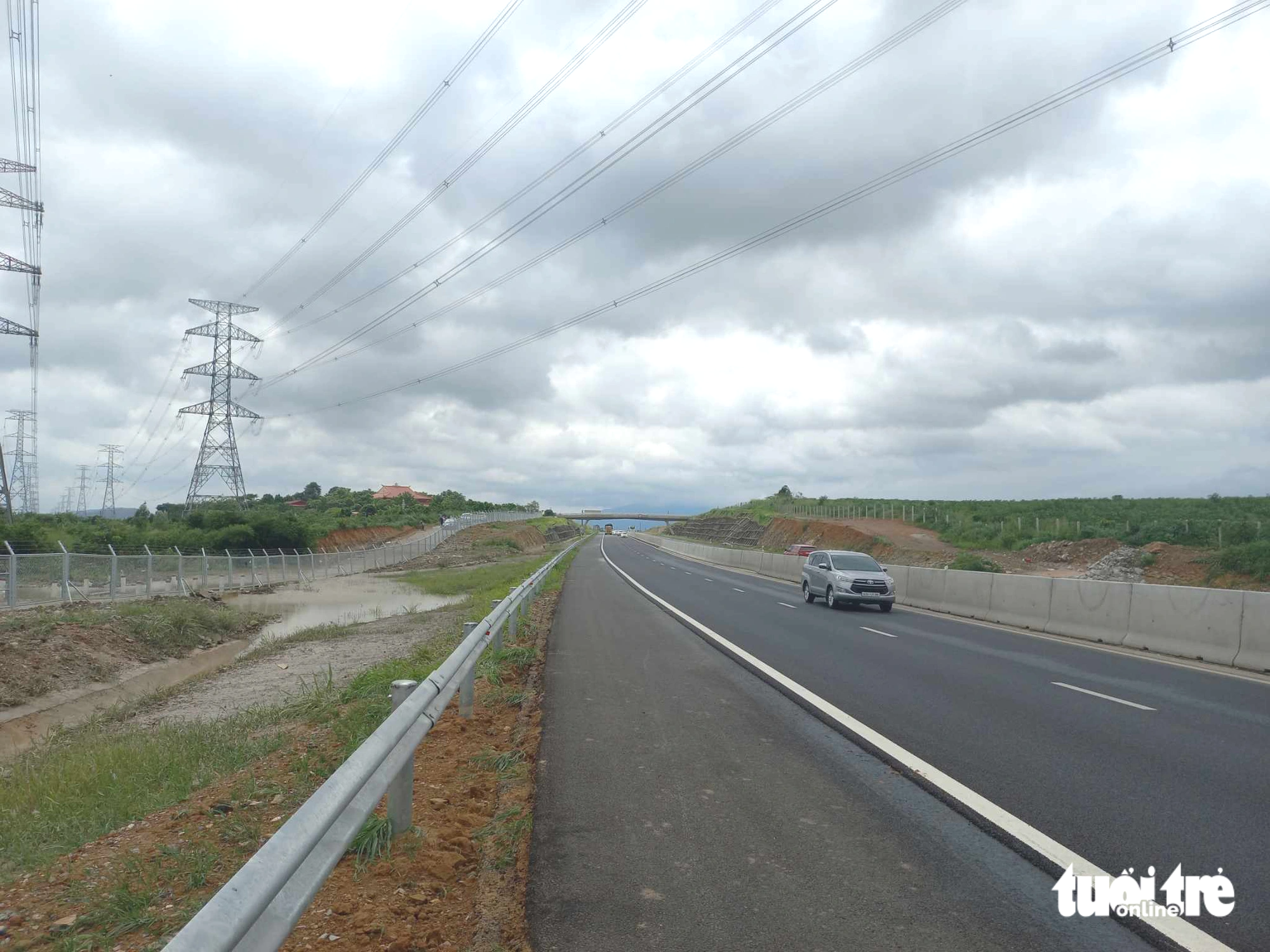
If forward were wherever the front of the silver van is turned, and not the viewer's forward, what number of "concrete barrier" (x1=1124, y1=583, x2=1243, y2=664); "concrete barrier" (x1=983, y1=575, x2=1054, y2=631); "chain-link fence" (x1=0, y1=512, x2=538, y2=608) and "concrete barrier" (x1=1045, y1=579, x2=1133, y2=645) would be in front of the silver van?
3

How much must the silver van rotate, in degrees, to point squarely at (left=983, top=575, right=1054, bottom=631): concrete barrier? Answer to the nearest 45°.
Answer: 0° — it already faces it

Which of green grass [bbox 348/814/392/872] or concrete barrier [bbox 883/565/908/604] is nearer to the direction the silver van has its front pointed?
the green grass

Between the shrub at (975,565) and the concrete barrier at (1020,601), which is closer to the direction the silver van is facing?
the concrete barrier

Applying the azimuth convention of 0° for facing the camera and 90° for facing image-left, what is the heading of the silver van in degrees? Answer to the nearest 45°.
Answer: approximately 315°

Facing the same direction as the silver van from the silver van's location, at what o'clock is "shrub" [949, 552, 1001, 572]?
The shrub is roughly at 8 o'clock from the silver van.

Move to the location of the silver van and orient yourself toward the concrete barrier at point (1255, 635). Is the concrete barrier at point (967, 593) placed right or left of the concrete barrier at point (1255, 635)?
left

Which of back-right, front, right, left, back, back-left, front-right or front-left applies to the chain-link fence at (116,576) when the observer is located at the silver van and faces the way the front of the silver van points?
back-right

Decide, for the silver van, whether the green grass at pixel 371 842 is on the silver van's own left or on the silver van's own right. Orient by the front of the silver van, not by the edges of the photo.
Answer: on the silver van's own right

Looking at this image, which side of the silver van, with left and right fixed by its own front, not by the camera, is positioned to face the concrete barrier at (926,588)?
left

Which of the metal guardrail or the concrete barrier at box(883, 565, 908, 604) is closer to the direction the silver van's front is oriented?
the metal guardrail

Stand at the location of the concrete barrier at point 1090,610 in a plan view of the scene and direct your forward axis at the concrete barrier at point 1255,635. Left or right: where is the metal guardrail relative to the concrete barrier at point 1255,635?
right

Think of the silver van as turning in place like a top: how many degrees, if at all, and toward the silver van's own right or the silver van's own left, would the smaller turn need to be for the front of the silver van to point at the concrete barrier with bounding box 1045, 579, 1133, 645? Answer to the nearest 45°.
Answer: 0° — it already faces it
